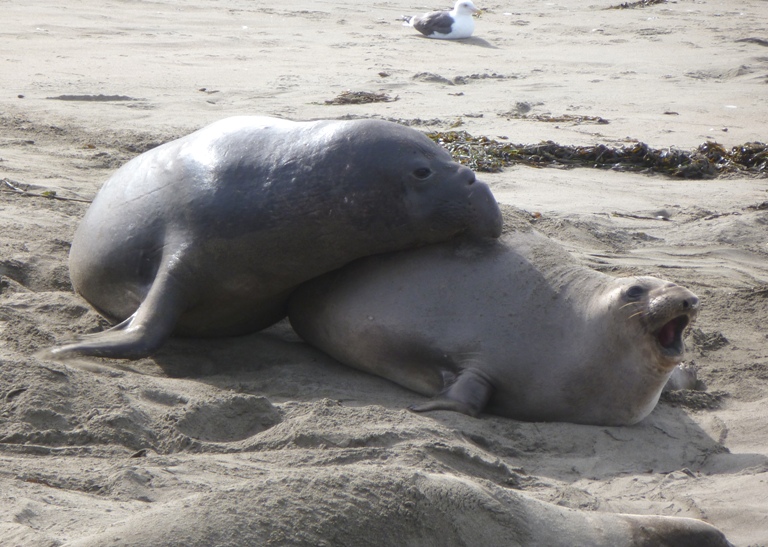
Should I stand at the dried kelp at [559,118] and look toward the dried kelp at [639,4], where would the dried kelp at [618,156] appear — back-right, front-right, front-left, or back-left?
back-right

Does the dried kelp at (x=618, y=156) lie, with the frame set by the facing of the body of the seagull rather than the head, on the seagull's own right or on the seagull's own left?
on the seagull's own right

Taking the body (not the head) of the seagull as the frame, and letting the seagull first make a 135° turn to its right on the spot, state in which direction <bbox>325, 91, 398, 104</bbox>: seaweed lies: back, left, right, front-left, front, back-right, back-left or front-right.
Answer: front-left

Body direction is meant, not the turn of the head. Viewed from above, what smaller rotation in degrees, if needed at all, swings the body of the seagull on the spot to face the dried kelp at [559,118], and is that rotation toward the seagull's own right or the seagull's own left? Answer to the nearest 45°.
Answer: approximately 90° to the seagull's own right

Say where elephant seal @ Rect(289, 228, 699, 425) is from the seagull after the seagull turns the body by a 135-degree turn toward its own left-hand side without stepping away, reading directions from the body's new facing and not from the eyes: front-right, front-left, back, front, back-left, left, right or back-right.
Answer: back-left

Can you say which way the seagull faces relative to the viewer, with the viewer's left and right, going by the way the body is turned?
facing to the right of the viewer

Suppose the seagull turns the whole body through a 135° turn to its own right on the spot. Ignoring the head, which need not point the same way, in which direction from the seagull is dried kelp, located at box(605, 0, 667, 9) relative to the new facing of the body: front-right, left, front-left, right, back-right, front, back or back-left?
back

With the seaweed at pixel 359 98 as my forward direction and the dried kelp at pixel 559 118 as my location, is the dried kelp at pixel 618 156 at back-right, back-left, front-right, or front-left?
back-left

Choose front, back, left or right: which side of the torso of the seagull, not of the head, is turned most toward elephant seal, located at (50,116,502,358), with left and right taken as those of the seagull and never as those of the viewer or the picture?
right
